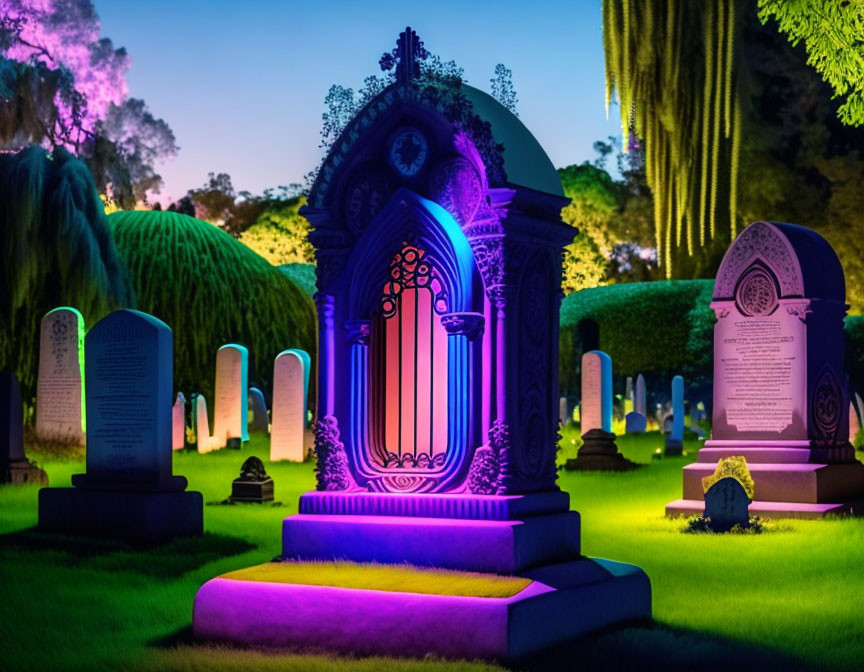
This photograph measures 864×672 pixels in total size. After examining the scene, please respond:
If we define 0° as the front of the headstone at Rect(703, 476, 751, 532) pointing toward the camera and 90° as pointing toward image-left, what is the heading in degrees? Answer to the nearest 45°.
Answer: approximately 0°

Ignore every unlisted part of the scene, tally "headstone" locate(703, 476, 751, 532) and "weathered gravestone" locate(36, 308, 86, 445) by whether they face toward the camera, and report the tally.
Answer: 2

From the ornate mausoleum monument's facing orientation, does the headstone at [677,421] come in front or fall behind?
behind

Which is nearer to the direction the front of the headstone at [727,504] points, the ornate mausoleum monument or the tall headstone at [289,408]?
the ornate mausoleum monument

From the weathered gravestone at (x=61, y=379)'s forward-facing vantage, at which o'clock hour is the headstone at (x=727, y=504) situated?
The headstone is roughly at 11 o'clock from the weathered gravestone.

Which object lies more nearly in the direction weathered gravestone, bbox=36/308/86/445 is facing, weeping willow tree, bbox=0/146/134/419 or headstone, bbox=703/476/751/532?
the headstone
